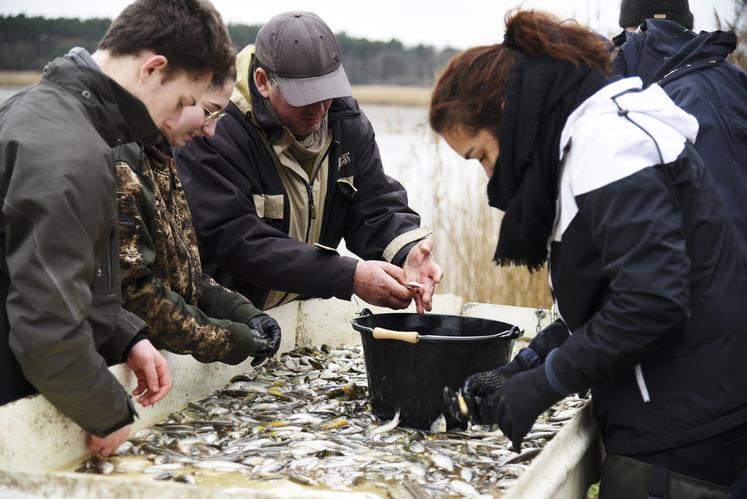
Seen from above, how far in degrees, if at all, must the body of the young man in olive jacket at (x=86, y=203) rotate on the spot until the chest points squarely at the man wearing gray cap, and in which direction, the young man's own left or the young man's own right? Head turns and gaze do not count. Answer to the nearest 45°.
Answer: approximately 45° to the young man's own left

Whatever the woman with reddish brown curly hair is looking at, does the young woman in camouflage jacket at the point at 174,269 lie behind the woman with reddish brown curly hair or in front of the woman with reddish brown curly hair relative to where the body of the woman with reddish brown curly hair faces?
in front

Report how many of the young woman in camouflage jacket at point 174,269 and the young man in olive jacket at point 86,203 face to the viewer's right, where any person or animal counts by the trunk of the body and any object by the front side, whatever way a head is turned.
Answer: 2

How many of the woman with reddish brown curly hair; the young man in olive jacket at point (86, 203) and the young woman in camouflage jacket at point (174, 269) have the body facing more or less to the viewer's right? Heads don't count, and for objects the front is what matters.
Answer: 2

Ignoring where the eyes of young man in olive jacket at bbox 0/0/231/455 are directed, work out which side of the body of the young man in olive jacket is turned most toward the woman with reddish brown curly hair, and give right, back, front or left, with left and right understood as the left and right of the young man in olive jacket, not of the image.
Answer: front

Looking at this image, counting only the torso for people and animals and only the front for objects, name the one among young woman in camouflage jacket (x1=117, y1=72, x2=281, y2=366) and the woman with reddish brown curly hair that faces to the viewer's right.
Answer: the young woman in camouflage jacket

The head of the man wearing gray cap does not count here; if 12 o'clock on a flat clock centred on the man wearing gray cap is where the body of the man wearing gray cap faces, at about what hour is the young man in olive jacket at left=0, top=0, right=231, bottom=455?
The young man in olive jacket is roughly at 2 o'clock from the man wearing gray cap.

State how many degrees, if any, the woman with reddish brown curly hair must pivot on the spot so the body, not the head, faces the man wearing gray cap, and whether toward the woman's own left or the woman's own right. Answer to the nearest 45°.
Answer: approximately 45° to the woman's own right

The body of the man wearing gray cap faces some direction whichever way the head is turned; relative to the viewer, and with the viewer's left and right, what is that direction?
facing the viewer and to the right of the viewer

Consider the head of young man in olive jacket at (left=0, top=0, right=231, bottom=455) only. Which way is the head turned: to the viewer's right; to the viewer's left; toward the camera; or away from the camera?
to the viewer's right

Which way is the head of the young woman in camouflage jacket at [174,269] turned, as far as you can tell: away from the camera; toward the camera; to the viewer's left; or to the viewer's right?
to the viewer's right

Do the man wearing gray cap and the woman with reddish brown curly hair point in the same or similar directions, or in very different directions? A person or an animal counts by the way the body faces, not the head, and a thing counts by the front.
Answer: very different directions

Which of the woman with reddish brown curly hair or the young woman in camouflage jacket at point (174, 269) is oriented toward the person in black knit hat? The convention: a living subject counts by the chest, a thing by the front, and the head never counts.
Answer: the young woman in camouflage jacket

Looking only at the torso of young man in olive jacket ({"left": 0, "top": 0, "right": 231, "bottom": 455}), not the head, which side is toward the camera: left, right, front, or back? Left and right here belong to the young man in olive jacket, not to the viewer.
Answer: right

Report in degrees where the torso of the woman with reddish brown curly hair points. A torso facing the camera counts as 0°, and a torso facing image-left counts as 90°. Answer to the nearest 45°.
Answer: approximately 90°

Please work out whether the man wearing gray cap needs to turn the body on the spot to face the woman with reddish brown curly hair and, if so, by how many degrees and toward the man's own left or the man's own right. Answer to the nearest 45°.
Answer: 0° — they already face them

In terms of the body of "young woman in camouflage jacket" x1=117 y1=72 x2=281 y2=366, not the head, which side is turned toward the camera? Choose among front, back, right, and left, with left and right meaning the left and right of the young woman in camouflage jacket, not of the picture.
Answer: right
